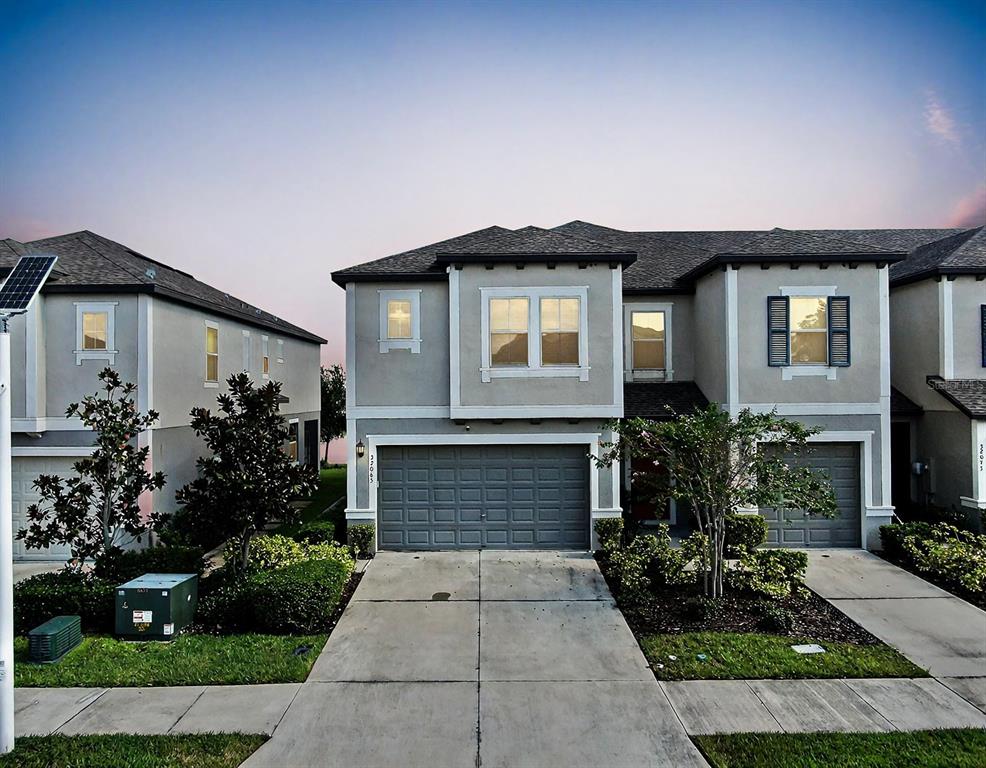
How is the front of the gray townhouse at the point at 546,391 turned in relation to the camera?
facing the viewer

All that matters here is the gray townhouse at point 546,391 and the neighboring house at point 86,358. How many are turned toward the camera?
2

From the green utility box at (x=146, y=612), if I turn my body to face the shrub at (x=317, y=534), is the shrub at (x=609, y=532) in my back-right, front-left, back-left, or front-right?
front-right

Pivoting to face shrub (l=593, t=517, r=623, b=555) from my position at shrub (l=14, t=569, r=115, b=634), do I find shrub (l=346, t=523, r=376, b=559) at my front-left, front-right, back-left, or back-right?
front-left

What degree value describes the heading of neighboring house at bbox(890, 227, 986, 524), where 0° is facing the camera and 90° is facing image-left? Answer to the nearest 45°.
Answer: approximately 0°

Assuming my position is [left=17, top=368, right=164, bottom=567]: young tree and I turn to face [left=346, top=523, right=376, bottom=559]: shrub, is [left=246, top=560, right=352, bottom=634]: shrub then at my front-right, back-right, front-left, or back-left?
front-right

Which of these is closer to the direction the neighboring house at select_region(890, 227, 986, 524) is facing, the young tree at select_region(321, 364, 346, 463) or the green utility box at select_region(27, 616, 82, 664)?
the green utility box

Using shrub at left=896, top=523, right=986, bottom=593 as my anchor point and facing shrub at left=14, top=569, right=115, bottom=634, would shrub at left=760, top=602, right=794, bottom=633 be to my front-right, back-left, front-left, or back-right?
front-left

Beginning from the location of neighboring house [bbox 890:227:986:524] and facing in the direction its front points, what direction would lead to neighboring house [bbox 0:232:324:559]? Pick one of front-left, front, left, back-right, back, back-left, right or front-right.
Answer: front-right

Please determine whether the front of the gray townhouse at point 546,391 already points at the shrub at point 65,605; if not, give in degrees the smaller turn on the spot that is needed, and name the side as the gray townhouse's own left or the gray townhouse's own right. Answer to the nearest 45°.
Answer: approximately 45° to the gray townhouse's own right

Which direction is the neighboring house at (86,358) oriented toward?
toward the camera

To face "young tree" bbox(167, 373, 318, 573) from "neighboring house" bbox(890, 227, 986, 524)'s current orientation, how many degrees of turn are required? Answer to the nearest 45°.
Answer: approximately 45° to its right

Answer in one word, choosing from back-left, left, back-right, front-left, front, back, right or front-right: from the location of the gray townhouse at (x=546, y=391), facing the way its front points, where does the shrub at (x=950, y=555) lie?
left

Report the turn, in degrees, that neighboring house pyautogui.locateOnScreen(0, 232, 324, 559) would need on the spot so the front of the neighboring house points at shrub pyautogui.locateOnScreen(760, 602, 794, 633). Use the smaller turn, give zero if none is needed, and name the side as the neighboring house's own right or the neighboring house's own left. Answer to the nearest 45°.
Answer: approximately 45° to the neighboring house's own left

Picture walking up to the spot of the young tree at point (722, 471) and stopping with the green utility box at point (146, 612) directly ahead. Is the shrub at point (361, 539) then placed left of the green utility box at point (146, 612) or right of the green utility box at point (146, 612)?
right

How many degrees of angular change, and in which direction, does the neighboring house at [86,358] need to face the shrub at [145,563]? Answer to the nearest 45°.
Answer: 0° — it already faces it

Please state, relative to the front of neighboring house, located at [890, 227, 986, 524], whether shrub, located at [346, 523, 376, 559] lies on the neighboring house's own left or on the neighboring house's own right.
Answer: on the neighboring house's own right
